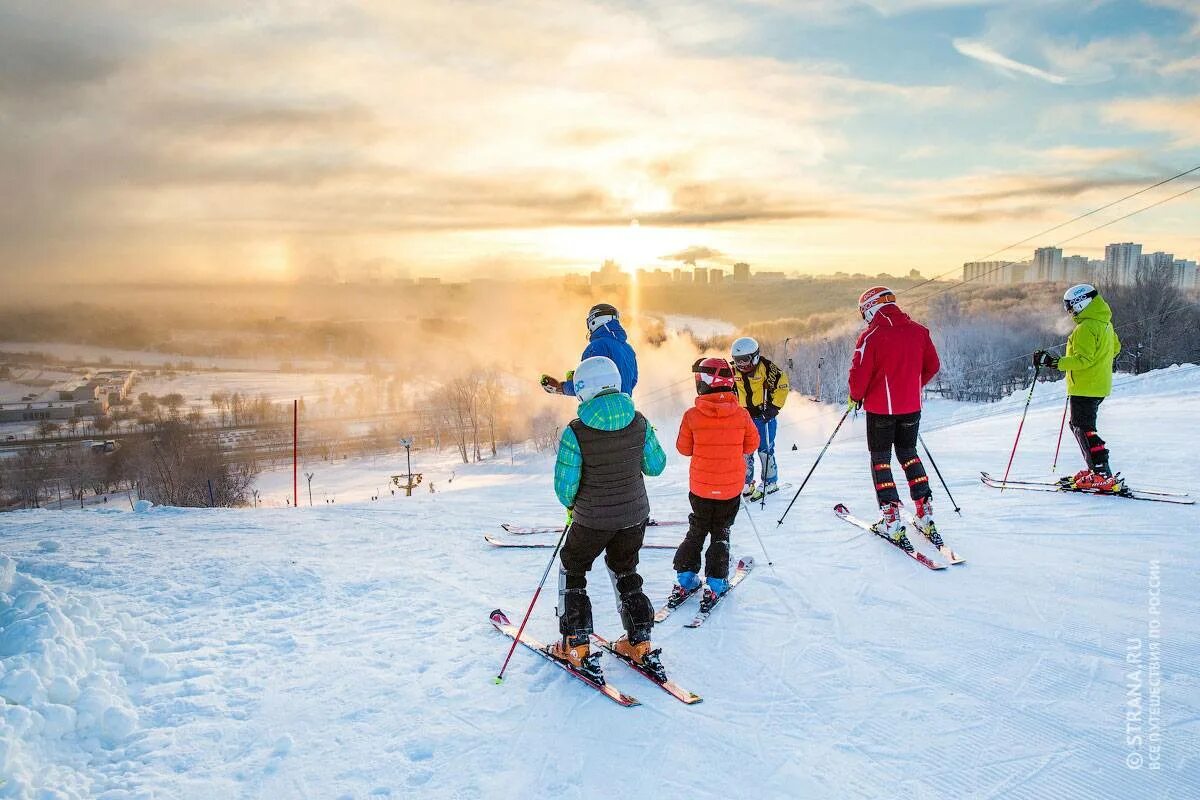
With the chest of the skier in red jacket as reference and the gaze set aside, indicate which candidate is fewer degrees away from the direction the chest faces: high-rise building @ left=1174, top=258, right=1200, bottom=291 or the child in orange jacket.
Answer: the high-rise building

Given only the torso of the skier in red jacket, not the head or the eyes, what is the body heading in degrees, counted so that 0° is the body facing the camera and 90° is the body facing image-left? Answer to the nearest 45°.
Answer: approximately 135°

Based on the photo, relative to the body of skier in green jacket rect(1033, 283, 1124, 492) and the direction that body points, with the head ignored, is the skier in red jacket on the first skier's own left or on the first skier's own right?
on the first skier's own left

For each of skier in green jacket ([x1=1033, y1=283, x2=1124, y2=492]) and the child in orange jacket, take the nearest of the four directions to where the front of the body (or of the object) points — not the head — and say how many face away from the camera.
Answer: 1

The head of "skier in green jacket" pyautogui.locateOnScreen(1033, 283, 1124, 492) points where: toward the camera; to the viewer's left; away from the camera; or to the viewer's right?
to the viewer's left

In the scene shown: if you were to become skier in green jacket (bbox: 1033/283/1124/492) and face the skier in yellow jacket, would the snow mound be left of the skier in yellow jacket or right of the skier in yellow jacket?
left

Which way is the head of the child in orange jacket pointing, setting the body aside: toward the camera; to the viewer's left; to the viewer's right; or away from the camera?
away from the camera

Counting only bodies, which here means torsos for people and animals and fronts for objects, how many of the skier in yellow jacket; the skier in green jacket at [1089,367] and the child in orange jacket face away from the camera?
1

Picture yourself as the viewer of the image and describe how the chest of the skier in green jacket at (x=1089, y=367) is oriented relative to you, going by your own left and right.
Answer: facing to the left of the viewer

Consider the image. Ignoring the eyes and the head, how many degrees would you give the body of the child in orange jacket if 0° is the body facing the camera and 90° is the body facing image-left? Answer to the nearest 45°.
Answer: approximately 180°

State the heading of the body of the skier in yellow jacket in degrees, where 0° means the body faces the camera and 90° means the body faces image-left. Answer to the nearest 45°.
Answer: approximately 45°
